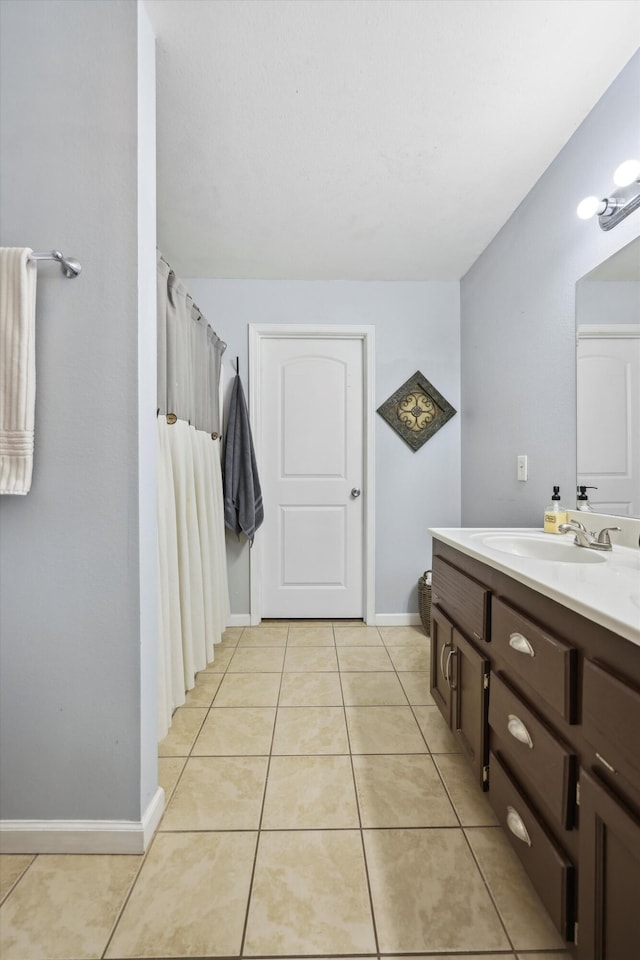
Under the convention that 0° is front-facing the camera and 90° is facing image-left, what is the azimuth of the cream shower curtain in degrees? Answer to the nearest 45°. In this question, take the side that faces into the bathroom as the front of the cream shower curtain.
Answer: approximately 270°

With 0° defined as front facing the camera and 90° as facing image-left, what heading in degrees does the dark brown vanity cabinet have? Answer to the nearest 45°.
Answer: approximately 45°

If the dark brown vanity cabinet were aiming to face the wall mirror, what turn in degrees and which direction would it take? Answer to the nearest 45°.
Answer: approximately 135° to its right

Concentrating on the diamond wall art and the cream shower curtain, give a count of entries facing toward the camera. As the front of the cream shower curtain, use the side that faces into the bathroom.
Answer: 1

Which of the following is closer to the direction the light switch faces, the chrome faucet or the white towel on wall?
the white towel on wall

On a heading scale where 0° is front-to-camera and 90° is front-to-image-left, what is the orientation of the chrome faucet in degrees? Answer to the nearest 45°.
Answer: approximately 45°

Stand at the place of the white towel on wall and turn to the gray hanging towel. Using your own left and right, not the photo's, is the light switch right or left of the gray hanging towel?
right

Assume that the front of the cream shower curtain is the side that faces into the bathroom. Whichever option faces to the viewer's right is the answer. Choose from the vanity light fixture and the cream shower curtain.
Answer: the cream shower curtain
